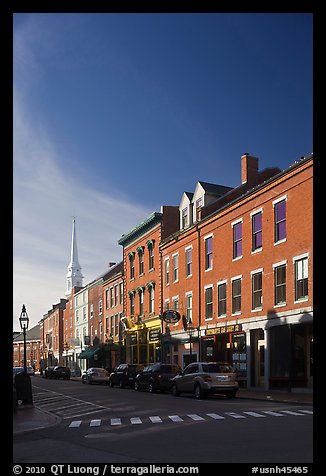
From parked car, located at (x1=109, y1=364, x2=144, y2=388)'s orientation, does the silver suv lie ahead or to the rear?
to the rear

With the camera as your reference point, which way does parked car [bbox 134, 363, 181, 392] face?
facing away from the viewer and to the left of the viewer

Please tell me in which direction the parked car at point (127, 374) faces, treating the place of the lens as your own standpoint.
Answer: facing away from the viewer and to the left of the viewer

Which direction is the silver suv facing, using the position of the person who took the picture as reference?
facing away from the viewer and to the left of the viewer

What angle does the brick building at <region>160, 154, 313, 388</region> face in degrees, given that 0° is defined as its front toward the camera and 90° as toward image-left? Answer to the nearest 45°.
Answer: approximately 45°

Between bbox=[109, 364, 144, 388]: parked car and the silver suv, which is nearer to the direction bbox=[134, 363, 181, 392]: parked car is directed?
the parked car

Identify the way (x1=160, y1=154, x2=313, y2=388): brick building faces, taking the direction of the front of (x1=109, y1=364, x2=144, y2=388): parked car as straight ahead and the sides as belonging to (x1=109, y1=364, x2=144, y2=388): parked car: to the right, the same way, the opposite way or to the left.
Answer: to the left

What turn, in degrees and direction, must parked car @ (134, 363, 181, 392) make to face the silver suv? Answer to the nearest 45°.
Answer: approximately 135° to its left
